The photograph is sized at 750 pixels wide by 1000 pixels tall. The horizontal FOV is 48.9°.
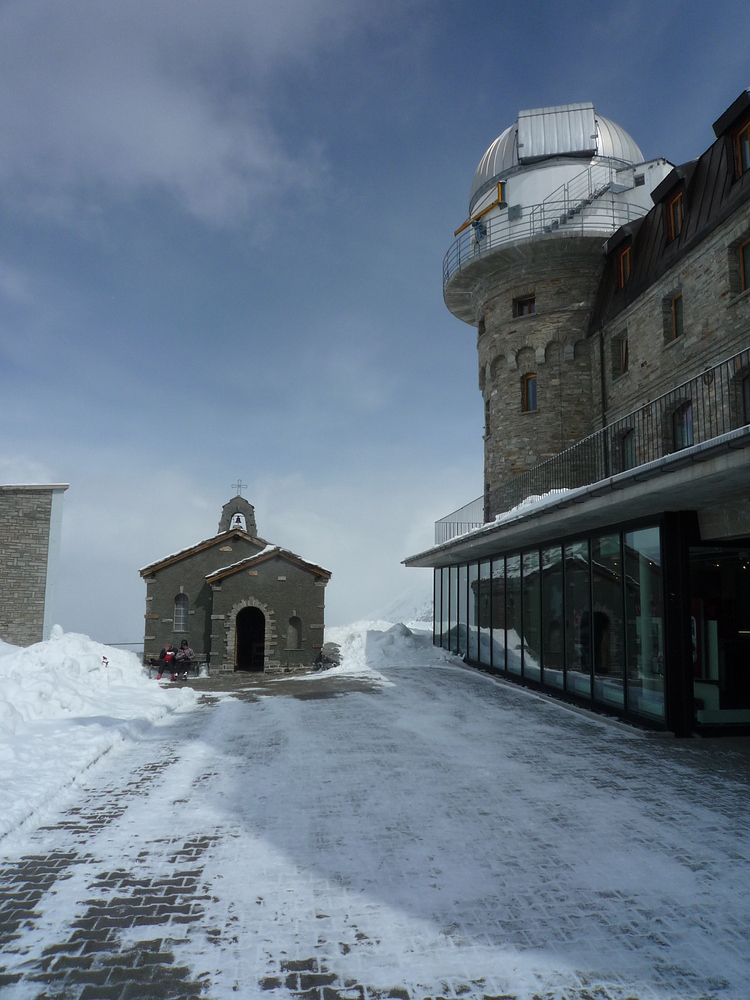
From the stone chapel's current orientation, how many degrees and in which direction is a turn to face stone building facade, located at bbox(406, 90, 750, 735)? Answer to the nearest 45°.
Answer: approximately 45° to its left

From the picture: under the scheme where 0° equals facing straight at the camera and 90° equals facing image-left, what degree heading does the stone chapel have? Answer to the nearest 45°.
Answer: approximately 0°
